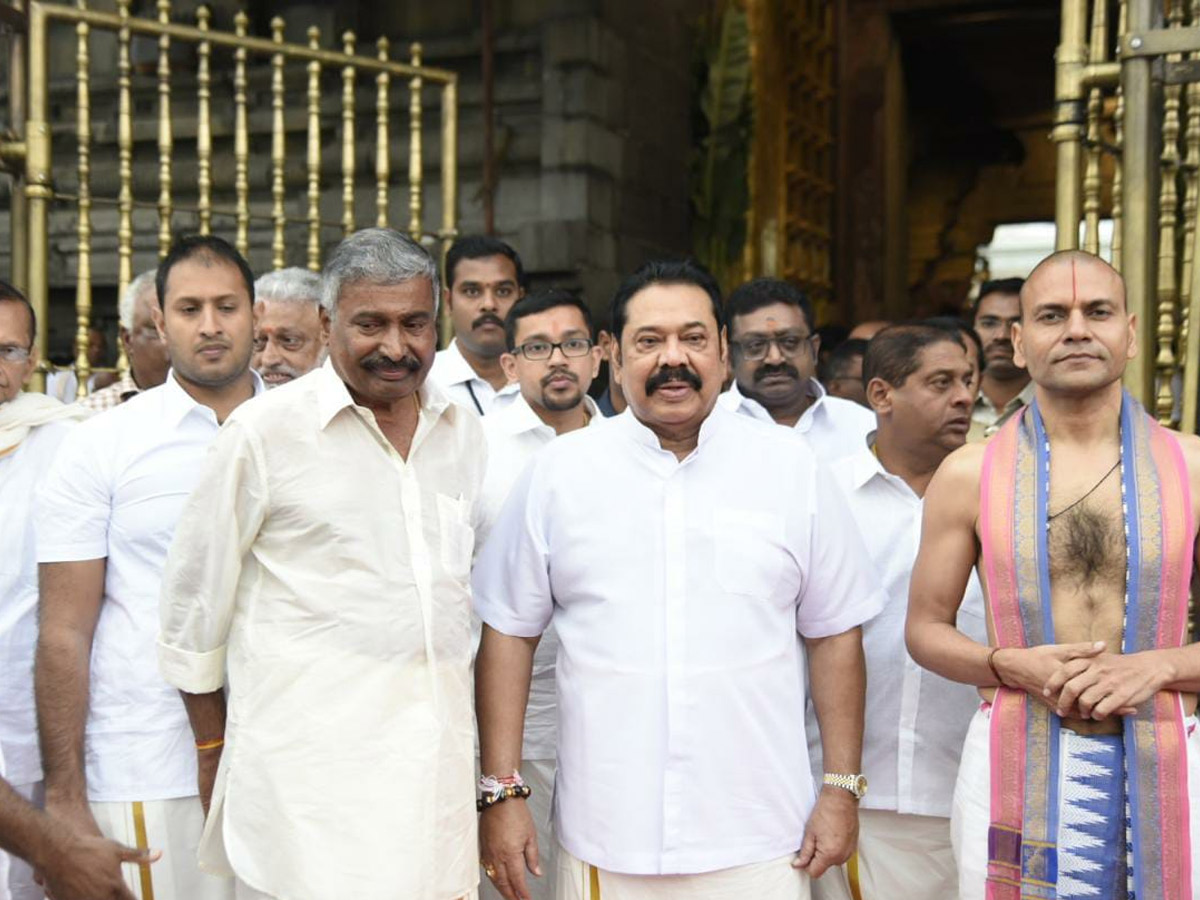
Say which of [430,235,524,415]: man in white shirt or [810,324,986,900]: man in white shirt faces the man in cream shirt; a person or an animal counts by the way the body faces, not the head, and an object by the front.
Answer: [430,235,524,415]: man in white shirt

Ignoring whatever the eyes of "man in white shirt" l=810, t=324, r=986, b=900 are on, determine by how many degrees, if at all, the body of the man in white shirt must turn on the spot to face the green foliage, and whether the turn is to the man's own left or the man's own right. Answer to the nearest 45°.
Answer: approximately 135° to the man's own left

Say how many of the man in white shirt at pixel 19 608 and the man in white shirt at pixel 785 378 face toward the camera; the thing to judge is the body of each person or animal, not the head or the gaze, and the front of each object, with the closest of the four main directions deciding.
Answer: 2
